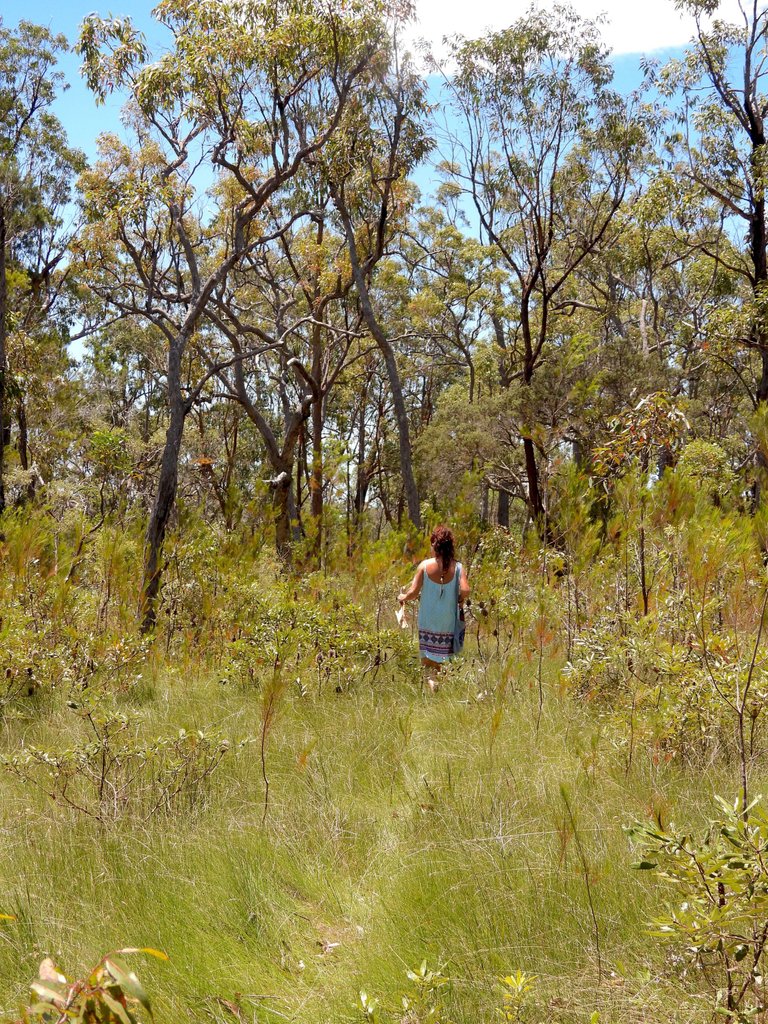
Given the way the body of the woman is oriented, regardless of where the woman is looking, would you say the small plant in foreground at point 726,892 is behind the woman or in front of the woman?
behind

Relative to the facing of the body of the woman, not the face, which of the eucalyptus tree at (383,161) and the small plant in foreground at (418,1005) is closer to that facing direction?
the eucalyptus tree

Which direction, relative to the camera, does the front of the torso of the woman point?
away from the camera

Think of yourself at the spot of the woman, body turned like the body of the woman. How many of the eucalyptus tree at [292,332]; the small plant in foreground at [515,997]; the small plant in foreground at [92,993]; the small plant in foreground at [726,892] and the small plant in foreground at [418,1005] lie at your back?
4

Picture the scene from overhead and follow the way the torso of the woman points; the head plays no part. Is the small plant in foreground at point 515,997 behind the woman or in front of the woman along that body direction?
behind

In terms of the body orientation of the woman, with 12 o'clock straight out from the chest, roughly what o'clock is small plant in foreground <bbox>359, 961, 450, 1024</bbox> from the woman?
The small plant in foreground is roughly at 6 o'clock from the woman.

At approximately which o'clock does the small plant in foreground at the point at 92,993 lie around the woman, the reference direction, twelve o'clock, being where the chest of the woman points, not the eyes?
The small plant in foreground is roughly at 6 o'clock from the woman.

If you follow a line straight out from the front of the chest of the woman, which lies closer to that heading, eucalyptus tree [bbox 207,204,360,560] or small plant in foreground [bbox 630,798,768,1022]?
the eucalyptus tree

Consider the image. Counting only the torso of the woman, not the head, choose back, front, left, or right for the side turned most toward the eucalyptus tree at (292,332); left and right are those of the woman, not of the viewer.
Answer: front

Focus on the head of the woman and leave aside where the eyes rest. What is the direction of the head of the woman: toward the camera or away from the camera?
away from the camera

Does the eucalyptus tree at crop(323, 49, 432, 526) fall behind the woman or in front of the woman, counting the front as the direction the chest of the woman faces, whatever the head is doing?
in front

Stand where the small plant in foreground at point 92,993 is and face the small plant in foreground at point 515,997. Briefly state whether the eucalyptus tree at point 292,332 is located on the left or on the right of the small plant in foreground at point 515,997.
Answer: left
